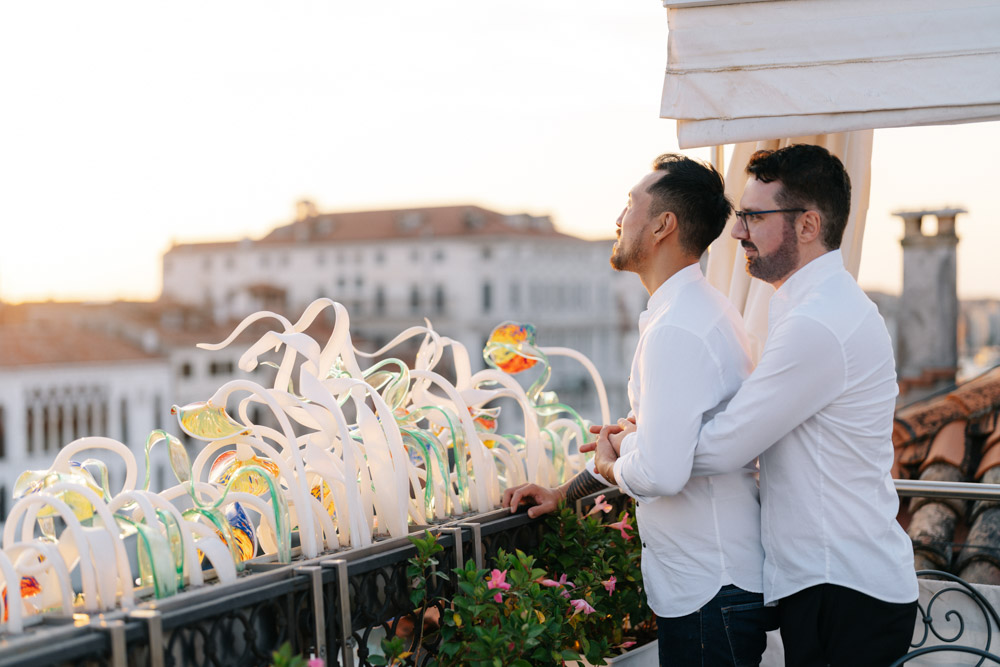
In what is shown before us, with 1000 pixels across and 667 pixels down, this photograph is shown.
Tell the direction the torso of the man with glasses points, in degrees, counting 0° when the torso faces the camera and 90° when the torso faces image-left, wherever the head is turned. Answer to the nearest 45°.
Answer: approximately 90°

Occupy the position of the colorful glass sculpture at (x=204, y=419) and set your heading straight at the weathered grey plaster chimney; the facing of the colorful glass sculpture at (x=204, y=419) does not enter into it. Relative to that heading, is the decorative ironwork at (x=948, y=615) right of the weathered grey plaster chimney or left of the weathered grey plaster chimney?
right

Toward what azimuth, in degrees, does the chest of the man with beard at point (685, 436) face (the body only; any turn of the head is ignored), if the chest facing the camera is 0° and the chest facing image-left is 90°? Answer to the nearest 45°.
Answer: approximately 90°

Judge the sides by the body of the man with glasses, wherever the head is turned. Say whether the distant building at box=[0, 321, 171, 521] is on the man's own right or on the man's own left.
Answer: on the man's own right

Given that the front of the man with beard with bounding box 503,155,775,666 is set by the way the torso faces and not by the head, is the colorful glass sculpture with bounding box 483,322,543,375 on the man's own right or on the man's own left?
on the man's own right

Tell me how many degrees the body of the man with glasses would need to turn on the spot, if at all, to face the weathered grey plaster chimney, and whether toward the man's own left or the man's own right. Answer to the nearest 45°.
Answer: approximately 90° to the man's own right

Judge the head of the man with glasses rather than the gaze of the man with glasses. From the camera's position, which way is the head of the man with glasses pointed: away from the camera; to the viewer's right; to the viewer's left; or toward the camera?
to the viewer's left

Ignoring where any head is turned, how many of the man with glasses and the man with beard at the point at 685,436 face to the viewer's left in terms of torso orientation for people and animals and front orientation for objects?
2
